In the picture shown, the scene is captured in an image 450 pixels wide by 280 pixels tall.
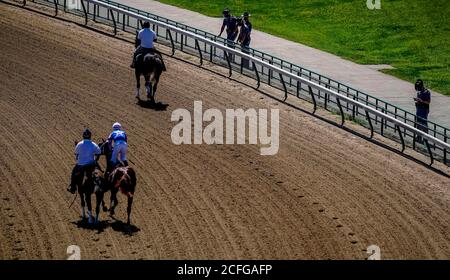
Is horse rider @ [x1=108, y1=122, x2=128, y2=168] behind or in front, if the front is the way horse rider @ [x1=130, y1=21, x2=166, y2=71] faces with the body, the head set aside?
behind

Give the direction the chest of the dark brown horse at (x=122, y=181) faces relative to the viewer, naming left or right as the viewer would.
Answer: facing away from the viewer and to the left of the viewer

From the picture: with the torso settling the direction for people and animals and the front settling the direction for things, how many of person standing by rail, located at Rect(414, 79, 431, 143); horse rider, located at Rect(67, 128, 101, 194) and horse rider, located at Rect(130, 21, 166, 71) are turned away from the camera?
2

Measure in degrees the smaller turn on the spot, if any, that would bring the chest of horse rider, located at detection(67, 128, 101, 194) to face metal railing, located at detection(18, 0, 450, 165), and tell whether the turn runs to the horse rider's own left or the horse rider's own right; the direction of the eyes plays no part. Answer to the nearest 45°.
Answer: approximately 45° to the horse rider's own right

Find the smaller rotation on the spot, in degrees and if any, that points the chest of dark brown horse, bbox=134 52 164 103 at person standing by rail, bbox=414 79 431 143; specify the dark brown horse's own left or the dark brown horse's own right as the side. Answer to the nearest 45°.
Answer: approximately 135° to the dark brown horse's own right

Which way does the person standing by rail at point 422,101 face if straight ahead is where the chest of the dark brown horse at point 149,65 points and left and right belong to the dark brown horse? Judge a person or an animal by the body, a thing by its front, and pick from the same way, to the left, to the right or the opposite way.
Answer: to the left

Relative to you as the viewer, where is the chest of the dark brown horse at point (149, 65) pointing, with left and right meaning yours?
facing away from the viewer and to the left of the viewer

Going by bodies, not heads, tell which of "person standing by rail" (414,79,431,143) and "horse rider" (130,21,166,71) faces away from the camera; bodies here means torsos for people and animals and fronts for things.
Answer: the horse rider

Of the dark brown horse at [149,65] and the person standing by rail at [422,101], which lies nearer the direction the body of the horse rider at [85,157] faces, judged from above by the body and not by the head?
the dark brown horse

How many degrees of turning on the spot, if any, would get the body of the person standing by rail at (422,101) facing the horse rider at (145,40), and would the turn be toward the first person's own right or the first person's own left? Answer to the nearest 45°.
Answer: approximately 45° to the first person's own right

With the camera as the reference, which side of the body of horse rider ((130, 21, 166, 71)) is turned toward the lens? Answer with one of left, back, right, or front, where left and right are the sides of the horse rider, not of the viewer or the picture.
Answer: back

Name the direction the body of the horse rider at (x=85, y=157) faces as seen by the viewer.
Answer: away from the camera
